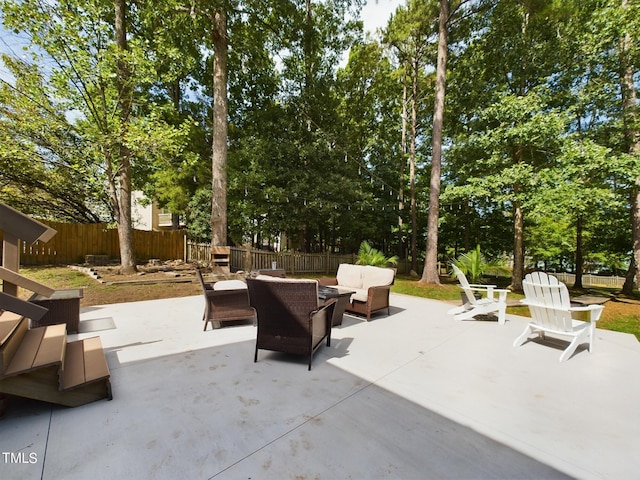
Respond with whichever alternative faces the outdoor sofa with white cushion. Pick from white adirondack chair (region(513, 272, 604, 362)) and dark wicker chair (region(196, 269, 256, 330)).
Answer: the dark wicker chair

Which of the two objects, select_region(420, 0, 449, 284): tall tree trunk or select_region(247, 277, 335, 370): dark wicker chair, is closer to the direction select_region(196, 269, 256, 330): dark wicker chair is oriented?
the tall tree trunk

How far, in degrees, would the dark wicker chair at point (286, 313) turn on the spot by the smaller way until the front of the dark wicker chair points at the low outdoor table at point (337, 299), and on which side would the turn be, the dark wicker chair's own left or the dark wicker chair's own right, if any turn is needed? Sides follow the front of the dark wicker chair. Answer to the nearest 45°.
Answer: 0° — it already faces it

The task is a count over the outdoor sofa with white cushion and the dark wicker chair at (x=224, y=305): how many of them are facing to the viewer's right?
1

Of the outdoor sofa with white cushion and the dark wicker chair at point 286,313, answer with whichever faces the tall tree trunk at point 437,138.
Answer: the dark wicker chair

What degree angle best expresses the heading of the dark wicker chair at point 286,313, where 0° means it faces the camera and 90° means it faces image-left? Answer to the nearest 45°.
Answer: approximately 225°

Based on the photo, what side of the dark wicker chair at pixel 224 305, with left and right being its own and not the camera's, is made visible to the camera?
right

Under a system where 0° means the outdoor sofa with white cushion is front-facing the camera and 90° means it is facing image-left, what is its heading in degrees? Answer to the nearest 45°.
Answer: approximately 45°

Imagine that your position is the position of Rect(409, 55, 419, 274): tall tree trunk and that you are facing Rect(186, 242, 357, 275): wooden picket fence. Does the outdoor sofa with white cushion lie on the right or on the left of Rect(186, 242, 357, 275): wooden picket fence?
left
